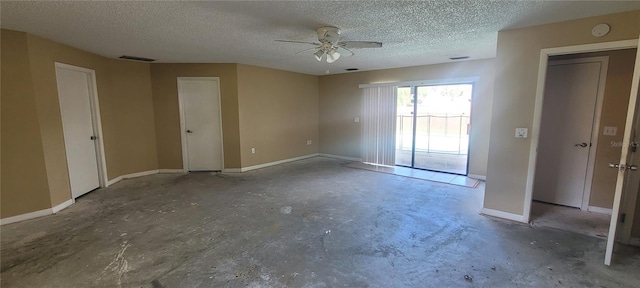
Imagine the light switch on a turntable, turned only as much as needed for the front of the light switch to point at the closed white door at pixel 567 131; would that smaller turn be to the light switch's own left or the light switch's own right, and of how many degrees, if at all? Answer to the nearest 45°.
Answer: approximately 135° to the light switch's own left

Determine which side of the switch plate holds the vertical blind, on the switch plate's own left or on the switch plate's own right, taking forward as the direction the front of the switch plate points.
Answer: on the switch plate's own right

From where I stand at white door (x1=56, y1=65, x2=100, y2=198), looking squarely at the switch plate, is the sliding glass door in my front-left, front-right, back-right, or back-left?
front-left

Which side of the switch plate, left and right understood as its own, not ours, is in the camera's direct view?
front

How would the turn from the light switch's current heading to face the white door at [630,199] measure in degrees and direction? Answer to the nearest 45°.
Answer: approximately 90° to its left

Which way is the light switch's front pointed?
toward the camera

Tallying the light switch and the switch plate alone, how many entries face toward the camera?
2

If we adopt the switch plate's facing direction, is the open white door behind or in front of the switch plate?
in front
